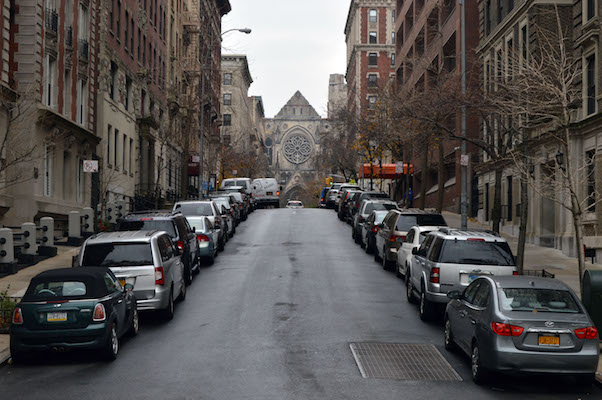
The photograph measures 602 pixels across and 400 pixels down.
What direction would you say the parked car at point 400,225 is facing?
away from the camera

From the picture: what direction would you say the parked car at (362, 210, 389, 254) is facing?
away from the camera

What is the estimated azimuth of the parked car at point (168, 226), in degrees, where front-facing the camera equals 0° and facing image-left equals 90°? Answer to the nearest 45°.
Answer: approximately 180°

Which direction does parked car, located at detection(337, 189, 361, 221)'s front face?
away from the camera

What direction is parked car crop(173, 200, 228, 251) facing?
away from the camera

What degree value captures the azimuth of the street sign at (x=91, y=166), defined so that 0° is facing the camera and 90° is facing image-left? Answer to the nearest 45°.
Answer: approximately 0°

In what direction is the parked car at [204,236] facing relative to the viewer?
away from the camera

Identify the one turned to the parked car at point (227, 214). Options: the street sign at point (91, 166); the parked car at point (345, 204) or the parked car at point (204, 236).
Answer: the parked car at point (204, 236)

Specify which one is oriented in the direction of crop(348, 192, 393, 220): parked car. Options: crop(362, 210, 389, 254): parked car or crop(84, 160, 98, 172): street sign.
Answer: crop(362, 210, 389, 254): parked car

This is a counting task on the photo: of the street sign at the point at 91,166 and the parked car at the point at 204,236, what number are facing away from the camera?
1
